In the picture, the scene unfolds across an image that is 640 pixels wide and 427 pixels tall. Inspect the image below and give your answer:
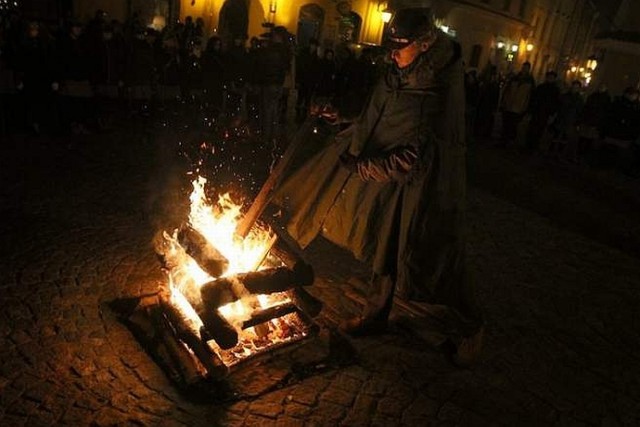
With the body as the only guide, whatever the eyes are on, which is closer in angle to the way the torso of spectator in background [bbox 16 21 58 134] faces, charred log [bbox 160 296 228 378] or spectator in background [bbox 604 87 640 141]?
the charred log

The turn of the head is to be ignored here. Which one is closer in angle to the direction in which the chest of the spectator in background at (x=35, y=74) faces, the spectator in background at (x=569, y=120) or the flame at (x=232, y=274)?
the flame

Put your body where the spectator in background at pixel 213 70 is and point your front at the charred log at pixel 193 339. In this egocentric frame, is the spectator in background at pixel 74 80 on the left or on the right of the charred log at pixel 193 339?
right

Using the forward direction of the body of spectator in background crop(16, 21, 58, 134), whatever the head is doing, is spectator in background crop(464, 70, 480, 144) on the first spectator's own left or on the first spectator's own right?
on the first spectator's own left

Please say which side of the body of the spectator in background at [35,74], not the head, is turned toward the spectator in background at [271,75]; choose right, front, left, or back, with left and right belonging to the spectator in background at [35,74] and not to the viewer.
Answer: left

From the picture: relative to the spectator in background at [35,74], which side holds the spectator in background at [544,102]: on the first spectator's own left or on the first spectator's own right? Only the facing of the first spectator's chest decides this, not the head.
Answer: on the first spectator's own left

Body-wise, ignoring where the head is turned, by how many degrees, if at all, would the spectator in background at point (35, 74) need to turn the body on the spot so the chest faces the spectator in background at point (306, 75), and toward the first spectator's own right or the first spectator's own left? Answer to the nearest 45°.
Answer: approximately 90° to the first spectator's own left

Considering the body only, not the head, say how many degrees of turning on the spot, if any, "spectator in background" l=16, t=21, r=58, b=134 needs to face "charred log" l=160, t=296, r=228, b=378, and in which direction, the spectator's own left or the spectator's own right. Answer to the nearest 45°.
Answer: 0° — they already face it

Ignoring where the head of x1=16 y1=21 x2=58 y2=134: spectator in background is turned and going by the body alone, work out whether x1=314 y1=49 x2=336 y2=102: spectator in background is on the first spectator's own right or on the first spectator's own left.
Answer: on the first spectator's own left

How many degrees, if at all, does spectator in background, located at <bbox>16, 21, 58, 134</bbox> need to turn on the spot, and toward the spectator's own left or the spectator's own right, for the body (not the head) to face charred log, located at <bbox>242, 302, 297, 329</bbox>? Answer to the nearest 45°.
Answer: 0° — they already face it

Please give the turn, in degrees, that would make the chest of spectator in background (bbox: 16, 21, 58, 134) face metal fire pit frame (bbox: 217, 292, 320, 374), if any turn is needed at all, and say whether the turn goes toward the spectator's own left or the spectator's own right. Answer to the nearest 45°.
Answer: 0° — they already face it

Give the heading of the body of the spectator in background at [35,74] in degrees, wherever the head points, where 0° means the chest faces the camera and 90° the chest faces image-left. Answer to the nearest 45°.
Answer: approximately 0°
